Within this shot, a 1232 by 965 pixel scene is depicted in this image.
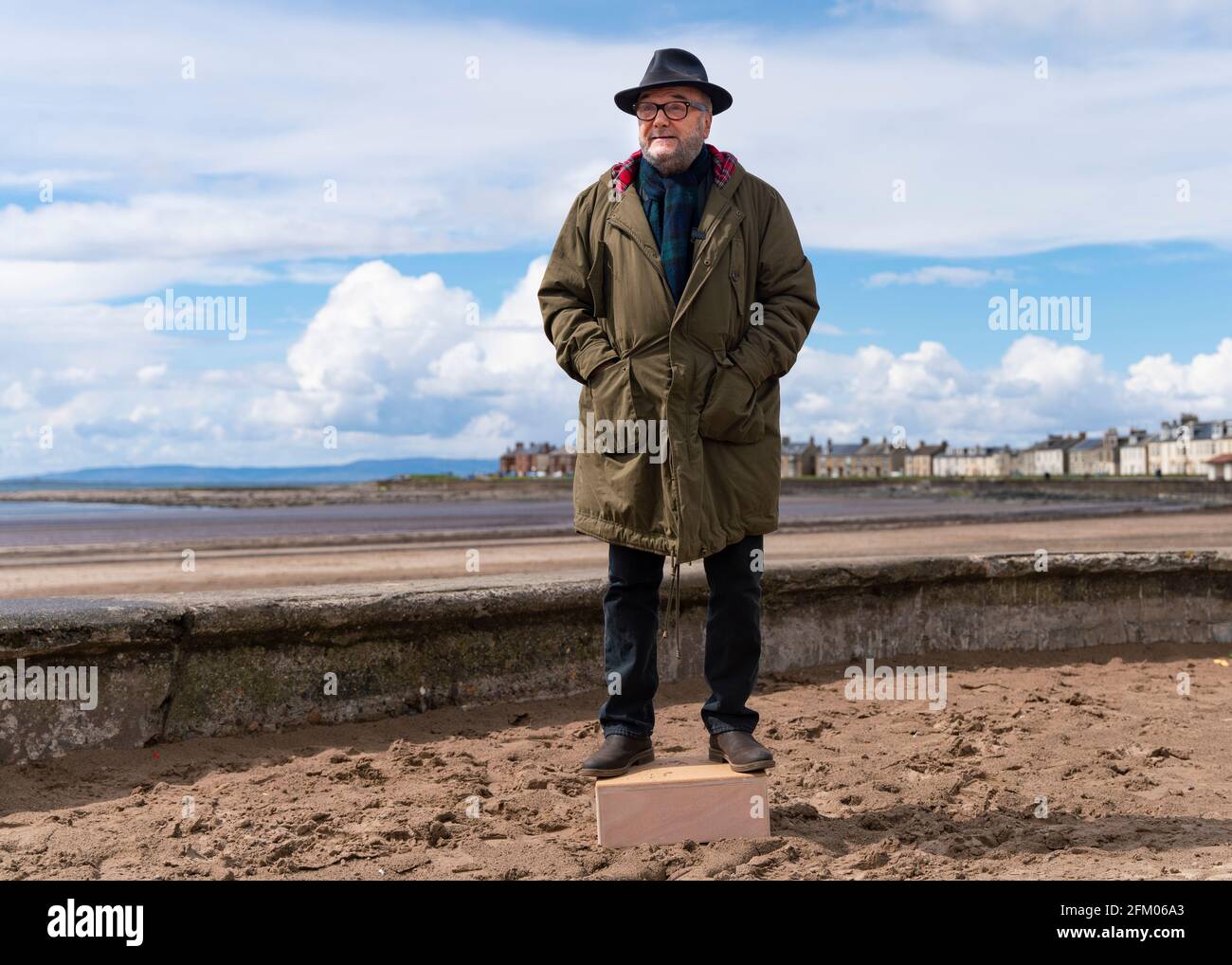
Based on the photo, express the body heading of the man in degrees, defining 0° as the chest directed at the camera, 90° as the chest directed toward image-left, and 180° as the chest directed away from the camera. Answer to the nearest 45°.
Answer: approximately 0°

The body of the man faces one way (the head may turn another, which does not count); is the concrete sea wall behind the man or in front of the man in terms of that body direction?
behind
